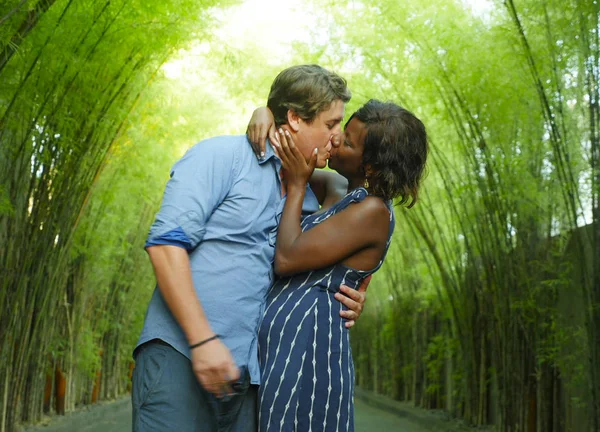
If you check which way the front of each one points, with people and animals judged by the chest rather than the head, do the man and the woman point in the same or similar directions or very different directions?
very different directions

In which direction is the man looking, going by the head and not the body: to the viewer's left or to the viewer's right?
to the viewer's right

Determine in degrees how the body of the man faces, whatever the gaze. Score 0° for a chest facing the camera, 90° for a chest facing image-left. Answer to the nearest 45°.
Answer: approximately 270°

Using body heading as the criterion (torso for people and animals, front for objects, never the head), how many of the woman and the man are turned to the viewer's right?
1

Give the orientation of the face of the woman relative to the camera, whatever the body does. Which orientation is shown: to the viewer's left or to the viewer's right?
to the viewer's left

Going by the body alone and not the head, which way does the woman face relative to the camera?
to the viewer's left

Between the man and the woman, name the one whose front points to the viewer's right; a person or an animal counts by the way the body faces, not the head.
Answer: the man
